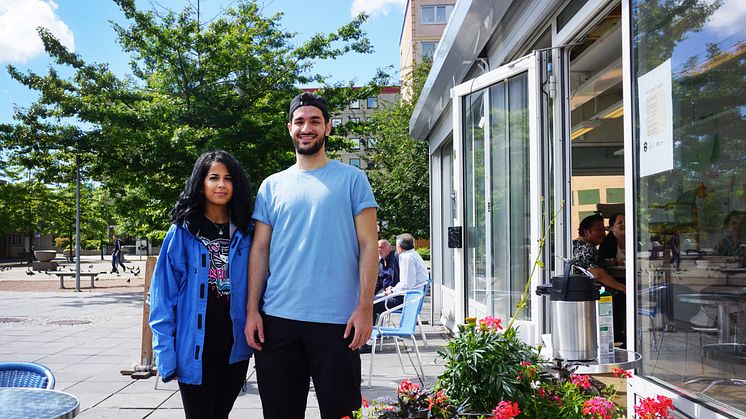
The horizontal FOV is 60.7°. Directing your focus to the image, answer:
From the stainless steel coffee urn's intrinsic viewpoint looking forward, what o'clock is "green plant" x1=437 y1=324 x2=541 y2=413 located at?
The green plant is roughly at 10 o'clock from the stainless steel coffee urn.

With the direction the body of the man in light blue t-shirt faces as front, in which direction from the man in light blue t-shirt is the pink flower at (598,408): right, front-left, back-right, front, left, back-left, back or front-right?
front-left

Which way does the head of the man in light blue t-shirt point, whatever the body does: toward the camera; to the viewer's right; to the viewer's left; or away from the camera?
toward the camera

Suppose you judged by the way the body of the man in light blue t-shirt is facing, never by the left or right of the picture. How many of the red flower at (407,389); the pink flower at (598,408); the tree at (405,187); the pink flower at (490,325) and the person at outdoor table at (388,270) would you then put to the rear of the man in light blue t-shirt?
2

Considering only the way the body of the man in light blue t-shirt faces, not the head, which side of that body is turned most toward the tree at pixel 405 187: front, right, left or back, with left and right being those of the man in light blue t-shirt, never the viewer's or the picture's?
back

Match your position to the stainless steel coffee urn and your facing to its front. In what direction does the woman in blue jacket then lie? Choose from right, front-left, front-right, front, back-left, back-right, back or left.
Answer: front

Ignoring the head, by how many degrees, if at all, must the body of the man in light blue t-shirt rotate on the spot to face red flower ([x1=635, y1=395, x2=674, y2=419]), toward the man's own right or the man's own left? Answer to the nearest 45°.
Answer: approximately 45° to the man's own left

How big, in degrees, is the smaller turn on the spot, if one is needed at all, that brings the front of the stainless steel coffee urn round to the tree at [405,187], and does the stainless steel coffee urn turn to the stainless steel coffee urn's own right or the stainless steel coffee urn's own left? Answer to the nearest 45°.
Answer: approximately 90° to the stainless steel coffee urn's own right

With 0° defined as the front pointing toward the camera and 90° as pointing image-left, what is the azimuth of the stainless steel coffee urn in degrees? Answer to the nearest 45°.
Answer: approximately 90°

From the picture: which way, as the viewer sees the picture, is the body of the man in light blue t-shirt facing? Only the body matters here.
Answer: toward the camera

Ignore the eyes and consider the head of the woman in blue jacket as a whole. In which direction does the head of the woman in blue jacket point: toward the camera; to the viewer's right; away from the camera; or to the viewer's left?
toward the camera

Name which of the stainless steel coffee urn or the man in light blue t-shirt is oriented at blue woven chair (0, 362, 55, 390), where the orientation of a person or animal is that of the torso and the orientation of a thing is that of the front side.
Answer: the stainless steel coffee urn

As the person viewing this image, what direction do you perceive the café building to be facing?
facing the viewer and to the left of the viewer

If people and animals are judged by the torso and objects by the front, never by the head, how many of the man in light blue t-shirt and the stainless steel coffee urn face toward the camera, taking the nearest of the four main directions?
1
